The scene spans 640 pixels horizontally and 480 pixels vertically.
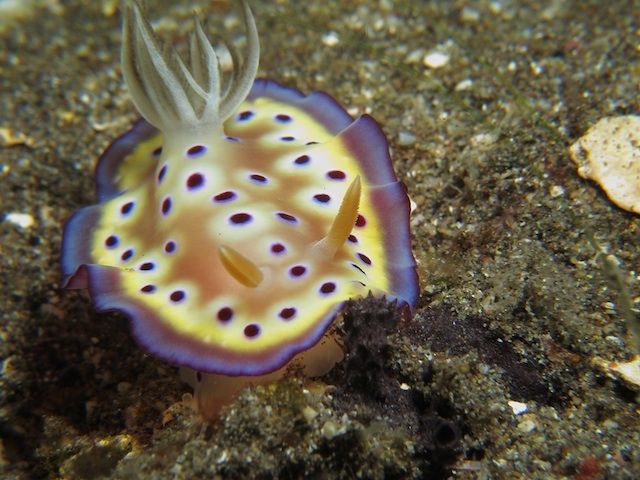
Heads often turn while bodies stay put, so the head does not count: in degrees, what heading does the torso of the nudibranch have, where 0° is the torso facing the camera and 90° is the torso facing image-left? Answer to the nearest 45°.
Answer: approximately 315°

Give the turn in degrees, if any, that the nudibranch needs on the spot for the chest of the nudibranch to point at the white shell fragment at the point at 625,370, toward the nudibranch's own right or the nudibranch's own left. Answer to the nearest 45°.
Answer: approximately 45° to the nudibranch's own left
